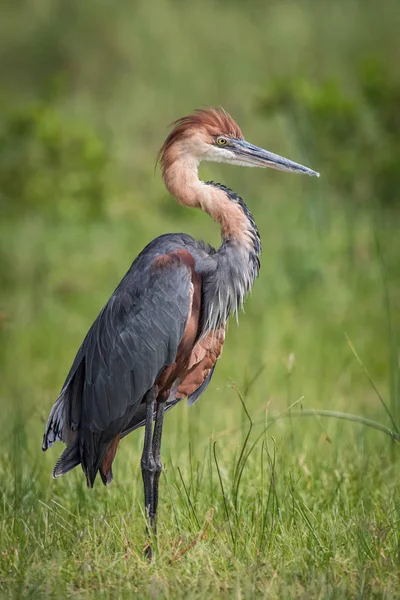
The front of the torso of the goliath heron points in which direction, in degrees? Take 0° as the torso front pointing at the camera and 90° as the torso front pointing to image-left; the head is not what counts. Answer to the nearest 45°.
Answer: approximately 270°
